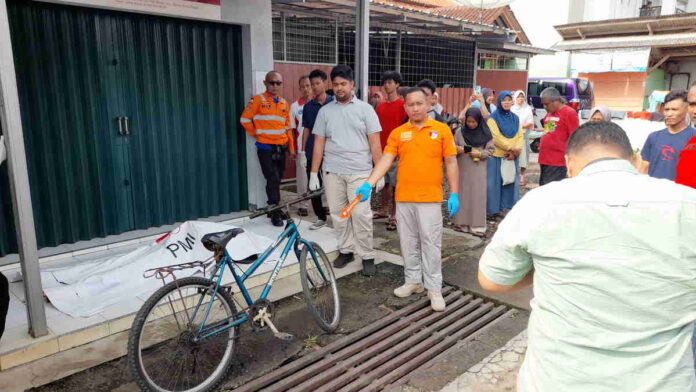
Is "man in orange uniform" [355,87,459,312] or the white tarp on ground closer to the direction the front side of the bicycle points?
the man in orange uniform

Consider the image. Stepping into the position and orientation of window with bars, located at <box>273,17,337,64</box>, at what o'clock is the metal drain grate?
The metal drain grate is roughly at 12 o'clock from the window with bars.

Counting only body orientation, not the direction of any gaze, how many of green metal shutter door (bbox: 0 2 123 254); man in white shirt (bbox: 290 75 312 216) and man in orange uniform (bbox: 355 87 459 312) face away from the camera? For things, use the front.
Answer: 0

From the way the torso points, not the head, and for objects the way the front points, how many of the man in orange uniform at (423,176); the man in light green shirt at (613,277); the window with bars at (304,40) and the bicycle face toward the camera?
2

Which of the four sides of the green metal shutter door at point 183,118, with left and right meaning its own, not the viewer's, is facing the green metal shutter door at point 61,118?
right

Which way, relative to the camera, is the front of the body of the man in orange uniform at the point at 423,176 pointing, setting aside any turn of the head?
toward the camera

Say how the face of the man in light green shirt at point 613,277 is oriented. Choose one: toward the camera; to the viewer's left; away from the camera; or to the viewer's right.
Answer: away from the camera

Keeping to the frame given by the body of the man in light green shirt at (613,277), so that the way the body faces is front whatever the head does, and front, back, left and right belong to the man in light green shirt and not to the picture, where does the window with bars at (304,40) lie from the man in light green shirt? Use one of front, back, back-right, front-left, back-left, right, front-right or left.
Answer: front-left

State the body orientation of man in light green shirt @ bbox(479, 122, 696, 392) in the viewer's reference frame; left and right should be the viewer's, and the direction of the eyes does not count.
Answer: facing away from the viewer

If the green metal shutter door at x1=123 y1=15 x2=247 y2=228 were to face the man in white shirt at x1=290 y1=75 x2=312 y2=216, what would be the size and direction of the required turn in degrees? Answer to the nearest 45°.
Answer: approximately 90° to its left

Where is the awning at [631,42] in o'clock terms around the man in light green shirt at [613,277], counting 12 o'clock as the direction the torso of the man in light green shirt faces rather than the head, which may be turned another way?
The awning is roughly at 12 o'clock from the man in light green shirt.

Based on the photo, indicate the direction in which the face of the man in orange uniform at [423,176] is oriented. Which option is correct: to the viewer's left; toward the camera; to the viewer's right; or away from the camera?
toward the camera

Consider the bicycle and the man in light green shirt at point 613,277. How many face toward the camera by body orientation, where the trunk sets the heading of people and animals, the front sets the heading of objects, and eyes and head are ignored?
0

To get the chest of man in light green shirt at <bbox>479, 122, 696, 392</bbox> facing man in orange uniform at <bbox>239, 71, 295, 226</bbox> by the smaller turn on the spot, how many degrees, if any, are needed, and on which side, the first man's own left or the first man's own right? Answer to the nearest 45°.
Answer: approximately 45° to the first man's own left

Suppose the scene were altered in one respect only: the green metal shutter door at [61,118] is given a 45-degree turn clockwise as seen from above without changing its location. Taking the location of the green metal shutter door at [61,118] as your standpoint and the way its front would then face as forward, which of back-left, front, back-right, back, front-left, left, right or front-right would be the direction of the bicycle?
front

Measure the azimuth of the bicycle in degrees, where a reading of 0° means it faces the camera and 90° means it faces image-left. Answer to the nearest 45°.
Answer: approximately 225°

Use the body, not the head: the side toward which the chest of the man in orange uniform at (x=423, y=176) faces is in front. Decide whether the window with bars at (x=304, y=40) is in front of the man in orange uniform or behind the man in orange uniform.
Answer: behind

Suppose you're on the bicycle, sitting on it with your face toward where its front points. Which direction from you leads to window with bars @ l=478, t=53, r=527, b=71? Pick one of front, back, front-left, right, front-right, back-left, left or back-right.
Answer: front

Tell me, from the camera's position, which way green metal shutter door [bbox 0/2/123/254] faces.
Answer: facing the viewer and to the right of the viewer

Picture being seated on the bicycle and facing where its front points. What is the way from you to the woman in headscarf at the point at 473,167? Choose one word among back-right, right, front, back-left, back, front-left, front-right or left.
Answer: front

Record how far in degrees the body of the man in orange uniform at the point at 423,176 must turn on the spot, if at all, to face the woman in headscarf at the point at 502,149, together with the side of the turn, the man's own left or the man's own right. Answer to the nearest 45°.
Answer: approximately 135° to the man's own left

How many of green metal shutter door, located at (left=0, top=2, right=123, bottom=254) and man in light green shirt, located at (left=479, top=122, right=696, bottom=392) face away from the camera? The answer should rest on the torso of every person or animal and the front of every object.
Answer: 1
